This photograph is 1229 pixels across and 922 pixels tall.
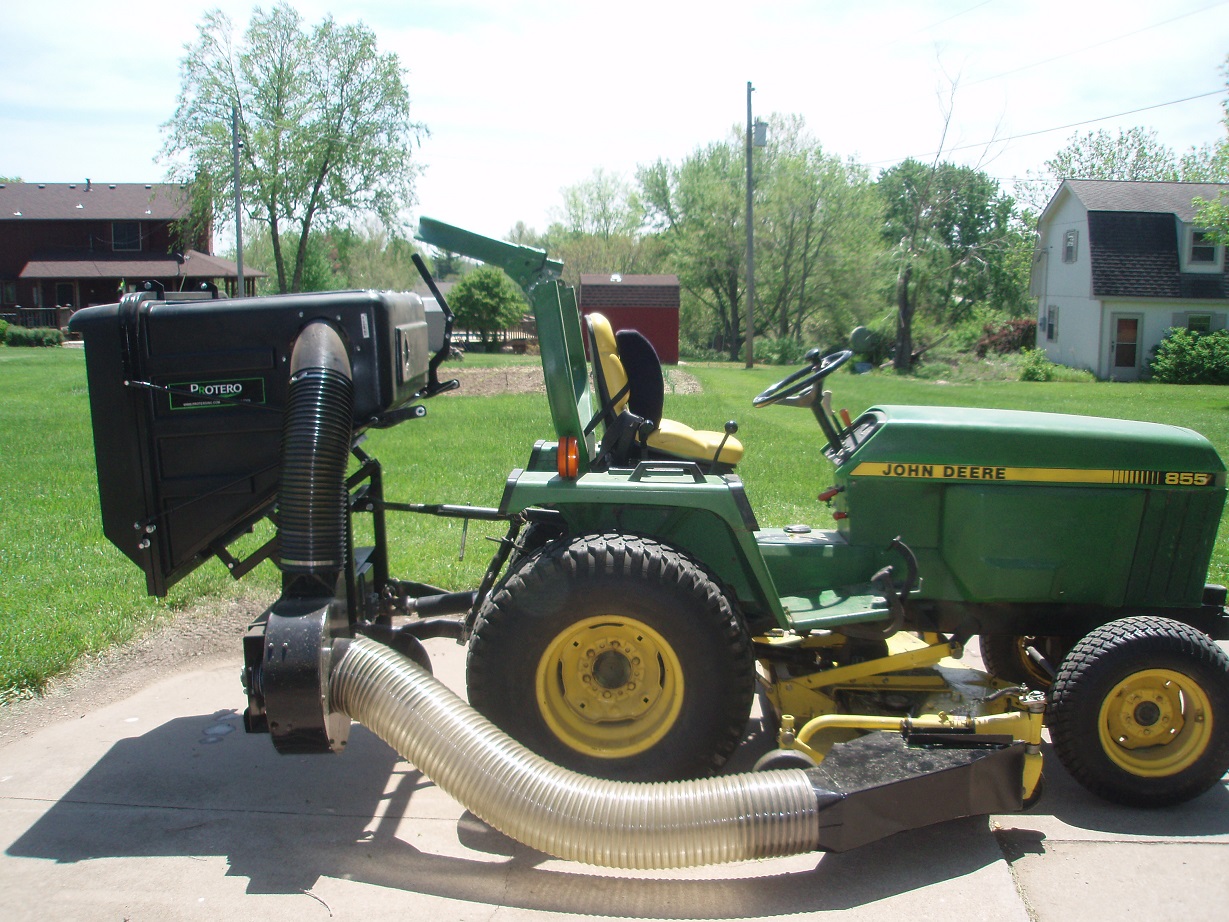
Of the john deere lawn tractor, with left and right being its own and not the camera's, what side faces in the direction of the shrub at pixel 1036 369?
left

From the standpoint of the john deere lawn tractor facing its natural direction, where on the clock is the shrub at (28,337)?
The shrub is roughly at 8 o'clock from the john deere lawn tractor.

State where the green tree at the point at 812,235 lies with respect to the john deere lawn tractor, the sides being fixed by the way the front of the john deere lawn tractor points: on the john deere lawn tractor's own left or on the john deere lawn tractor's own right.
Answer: on the john deere lawn tractor's own left

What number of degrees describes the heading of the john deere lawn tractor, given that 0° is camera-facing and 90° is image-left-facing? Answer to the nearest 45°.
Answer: approximately 270°

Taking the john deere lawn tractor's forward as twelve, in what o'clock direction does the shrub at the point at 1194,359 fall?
The shrub is roughly at 10 o'clock from the john deere lawn tractor.

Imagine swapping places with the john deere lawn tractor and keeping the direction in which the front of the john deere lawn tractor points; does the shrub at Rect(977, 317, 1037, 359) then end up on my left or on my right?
on my left

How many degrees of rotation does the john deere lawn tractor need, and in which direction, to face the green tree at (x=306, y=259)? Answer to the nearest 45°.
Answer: approximately 90° to its left

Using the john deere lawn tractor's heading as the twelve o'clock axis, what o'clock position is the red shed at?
The red shed is roughly at 9 o'clock from the john deere lawn tractor.
